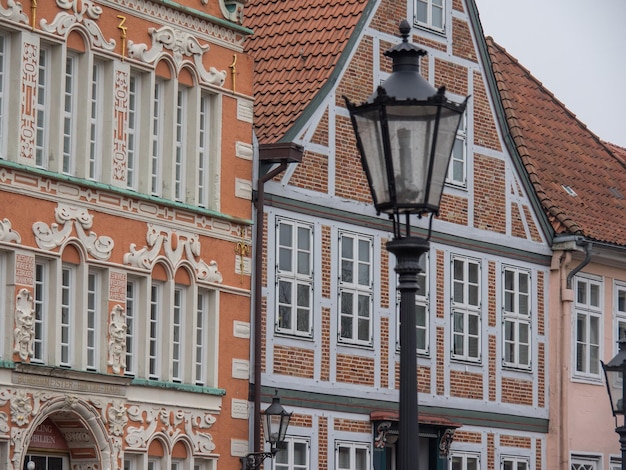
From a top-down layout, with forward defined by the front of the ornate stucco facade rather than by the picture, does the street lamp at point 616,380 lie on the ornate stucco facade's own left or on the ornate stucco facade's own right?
on the ornate stucco facade's own left

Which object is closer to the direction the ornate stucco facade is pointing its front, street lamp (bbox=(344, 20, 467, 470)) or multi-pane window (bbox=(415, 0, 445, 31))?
the street lamp

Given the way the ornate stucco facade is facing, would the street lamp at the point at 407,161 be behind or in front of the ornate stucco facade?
in front

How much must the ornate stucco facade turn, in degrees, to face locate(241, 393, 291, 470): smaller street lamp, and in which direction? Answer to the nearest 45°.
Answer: approximately 90° to its left

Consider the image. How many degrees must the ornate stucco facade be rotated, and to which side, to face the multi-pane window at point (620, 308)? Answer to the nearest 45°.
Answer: approximately 90° to its left

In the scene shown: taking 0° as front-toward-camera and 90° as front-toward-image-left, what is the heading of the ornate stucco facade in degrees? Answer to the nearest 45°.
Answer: approximately 315°

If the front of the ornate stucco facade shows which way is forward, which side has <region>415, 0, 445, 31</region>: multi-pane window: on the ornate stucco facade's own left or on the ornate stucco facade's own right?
on the ornate stucco facade's own left
